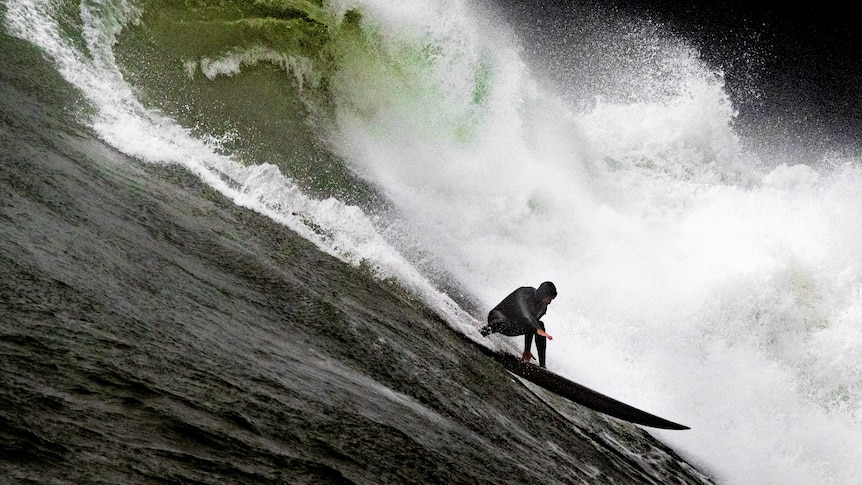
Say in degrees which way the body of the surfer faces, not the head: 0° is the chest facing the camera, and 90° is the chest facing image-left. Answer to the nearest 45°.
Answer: approximately 270°
